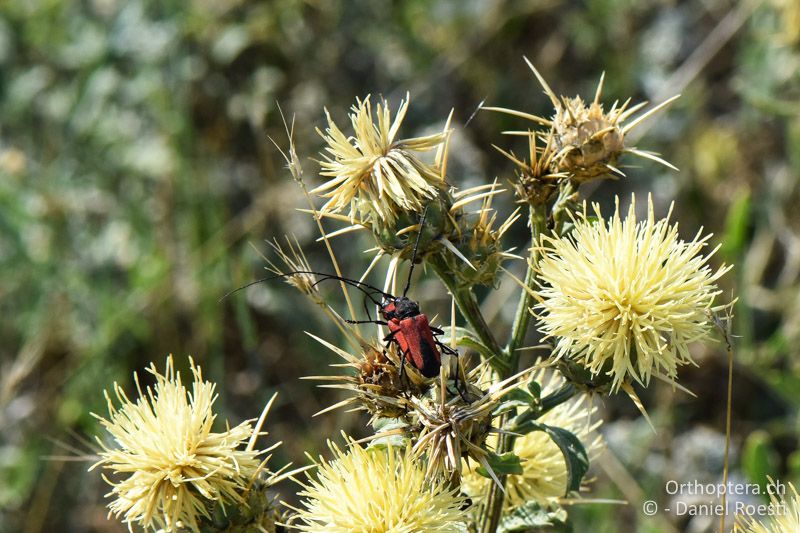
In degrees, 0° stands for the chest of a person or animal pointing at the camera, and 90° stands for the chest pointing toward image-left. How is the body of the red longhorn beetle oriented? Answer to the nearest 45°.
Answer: approximately 135°
